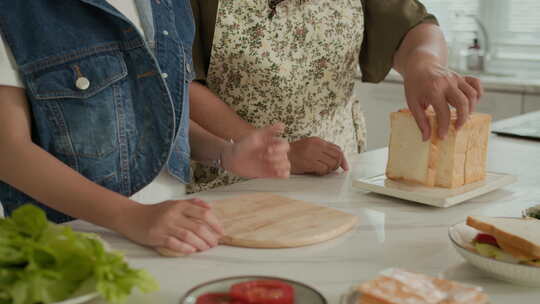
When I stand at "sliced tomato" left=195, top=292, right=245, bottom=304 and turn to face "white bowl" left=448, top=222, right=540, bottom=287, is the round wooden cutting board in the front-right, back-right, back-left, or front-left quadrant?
front-left

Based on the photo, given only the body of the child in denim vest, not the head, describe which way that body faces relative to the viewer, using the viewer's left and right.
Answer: facing the viewer and to the right of the viewer

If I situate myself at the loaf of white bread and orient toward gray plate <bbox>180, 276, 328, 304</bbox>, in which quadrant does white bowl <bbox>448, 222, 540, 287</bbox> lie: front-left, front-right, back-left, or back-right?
front-left

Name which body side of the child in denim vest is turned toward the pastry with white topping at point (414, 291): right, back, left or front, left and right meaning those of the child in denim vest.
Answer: front

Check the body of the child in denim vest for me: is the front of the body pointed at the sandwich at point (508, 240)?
yes

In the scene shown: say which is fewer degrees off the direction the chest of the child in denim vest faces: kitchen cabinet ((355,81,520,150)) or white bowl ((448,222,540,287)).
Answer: the white bowl

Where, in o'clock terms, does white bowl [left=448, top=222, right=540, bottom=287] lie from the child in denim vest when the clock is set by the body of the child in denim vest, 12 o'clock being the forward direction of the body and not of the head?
The white bowl is roughly at 12 o'clock from the child in denim vest.

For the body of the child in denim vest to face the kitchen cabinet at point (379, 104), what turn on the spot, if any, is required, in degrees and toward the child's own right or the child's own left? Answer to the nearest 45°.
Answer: approximately 90° to the child's own left
